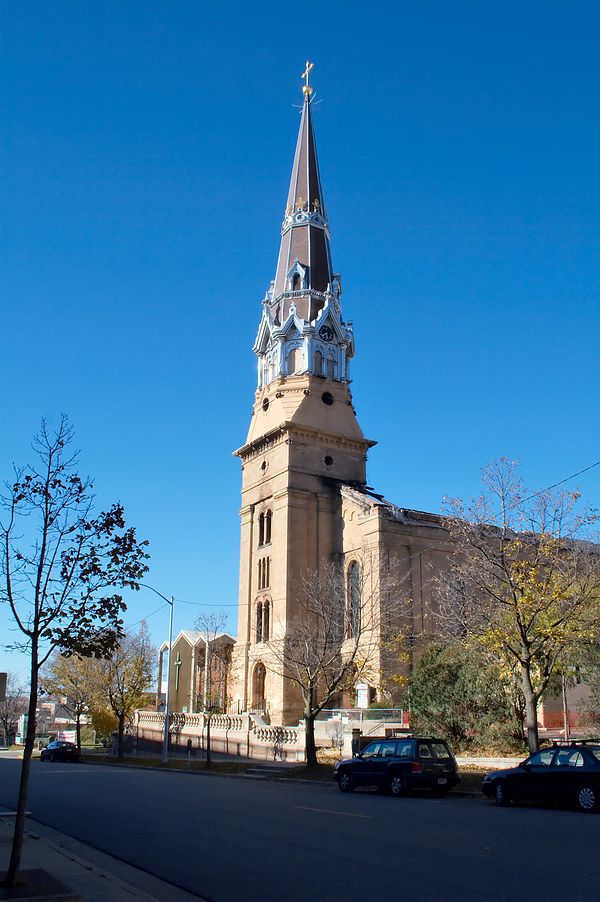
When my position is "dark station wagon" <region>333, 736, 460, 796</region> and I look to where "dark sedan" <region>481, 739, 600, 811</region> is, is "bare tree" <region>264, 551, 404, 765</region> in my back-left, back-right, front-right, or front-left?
back-left

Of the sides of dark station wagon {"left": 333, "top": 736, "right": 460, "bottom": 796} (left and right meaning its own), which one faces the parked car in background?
front

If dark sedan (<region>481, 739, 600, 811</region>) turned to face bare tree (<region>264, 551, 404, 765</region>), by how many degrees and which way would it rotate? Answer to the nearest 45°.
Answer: approximately 45° to its right

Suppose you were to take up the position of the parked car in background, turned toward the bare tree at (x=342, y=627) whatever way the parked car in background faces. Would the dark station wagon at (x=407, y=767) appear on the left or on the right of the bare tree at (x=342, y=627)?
right

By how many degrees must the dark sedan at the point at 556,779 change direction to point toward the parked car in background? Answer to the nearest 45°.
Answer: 0° — it already faces it

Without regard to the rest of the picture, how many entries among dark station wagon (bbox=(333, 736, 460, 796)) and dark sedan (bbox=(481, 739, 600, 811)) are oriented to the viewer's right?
0

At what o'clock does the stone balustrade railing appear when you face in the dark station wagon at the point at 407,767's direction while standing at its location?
The stone balustrade railing is roughly at 1 o'clock from the dark station wagon.

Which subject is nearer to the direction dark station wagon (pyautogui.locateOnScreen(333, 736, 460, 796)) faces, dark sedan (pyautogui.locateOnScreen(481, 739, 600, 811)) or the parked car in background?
the parked car in background

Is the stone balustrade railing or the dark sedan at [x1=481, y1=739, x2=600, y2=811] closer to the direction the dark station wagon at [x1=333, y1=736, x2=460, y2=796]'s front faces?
the stone balustrade railing

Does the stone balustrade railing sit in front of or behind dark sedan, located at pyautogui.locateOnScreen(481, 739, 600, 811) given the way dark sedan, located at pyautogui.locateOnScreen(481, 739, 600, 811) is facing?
in front

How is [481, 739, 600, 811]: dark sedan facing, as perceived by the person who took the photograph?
facing away from the viewer and to the left of the viewer

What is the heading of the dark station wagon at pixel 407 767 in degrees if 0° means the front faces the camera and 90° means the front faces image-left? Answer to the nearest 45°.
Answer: approximately 135°
